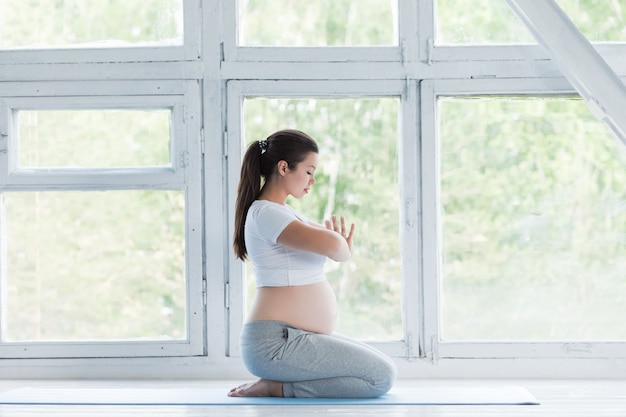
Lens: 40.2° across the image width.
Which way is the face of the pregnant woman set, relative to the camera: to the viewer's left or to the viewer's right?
to the viewer's right

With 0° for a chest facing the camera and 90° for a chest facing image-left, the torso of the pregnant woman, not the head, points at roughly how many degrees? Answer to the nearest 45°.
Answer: approximately 270°
